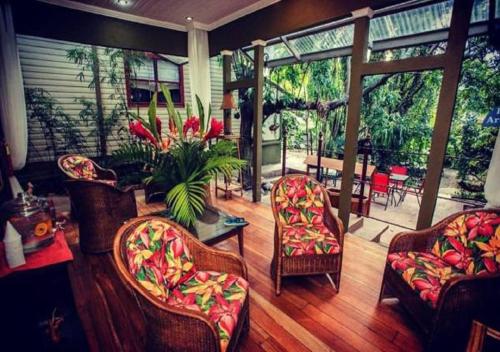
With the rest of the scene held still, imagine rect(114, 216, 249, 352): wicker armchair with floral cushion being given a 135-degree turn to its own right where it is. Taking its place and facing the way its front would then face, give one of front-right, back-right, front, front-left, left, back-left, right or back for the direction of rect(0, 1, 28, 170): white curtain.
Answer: front-right

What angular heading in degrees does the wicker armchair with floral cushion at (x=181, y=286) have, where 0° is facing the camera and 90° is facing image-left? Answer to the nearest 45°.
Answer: approximately 315°

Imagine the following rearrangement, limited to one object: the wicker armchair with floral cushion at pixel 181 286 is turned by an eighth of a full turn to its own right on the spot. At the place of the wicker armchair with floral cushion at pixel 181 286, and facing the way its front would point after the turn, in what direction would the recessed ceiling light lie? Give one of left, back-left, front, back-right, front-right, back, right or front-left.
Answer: back

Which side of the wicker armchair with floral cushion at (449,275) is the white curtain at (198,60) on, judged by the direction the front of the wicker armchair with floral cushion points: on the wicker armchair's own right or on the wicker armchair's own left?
on the wicker armchair's own right

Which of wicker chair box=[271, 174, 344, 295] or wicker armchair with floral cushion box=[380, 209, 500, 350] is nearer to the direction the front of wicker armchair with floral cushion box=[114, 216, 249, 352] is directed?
the wicker armchair with floral cushion

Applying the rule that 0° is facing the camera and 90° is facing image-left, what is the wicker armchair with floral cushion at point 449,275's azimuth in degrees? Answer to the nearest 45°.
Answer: approximately 45°

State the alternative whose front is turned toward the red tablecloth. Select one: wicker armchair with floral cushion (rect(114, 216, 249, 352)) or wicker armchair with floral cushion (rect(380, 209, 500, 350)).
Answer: wicker armchair with floral cushion (rect(380, 209, 500, 350))

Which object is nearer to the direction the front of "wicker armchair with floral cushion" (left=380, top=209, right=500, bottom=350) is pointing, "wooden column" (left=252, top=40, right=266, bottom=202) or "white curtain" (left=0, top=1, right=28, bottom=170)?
the white curtain

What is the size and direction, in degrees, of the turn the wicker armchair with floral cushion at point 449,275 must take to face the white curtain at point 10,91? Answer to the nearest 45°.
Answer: approximately 45° to its right

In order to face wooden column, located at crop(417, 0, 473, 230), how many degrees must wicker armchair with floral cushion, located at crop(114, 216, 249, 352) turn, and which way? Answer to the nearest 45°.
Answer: approximately 45° to its left

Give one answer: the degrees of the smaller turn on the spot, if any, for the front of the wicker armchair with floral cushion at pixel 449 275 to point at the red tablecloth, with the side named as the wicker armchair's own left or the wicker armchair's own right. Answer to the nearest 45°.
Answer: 0° — it already faces it

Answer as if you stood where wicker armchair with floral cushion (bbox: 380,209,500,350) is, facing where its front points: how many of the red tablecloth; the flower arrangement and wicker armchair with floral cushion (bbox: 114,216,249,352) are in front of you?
3
